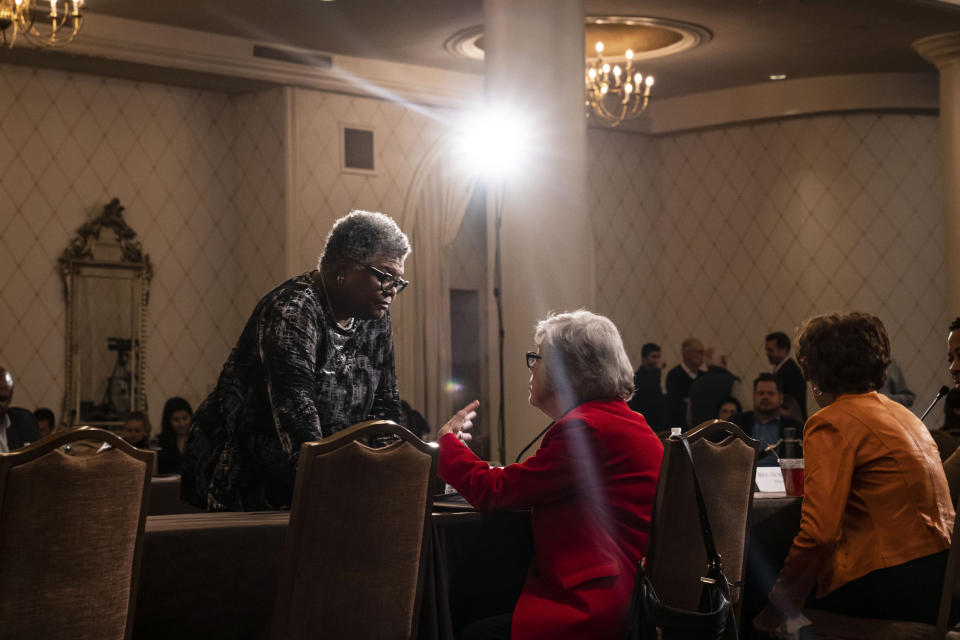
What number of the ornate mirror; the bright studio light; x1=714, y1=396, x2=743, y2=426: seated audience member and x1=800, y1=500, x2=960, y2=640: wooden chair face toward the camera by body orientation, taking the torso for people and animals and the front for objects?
3

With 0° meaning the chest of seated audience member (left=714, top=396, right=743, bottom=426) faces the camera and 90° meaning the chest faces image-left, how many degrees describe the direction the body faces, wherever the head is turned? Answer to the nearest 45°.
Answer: approximately 0°

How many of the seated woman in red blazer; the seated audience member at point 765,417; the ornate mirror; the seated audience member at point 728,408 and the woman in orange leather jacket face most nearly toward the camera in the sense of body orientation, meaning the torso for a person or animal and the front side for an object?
3

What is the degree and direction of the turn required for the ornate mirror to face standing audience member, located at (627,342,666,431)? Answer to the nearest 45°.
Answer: approximately 90° to its left

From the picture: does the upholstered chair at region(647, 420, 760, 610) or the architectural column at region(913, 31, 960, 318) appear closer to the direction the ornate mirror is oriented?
the upholstered chair

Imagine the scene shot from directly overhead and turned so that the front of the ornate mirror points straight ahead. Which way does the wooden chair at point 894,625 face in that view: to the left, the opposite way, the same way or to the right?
the opposite way

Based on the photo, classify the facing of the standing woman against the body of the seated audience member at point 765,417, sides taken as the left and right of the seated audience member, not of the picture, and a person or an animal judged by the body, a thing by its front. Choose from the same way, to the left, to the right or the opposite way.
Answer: to the left

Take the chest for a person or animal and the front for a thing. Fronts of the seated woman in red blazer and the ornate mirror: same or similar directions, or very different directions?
very different directions

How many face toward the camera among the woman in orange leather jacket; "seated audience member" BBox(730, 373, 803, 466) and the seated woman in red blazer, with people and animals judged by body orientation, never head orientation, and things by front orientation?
1

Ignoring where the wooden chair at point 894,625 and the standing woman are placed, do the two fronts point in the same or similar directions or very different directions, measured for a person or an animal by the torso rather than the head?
very different directions
